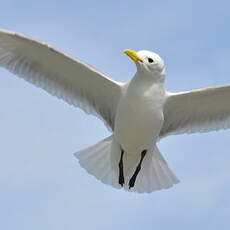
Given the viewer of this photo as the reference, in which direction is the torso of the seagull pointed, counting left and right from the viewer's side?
facing the viewer
